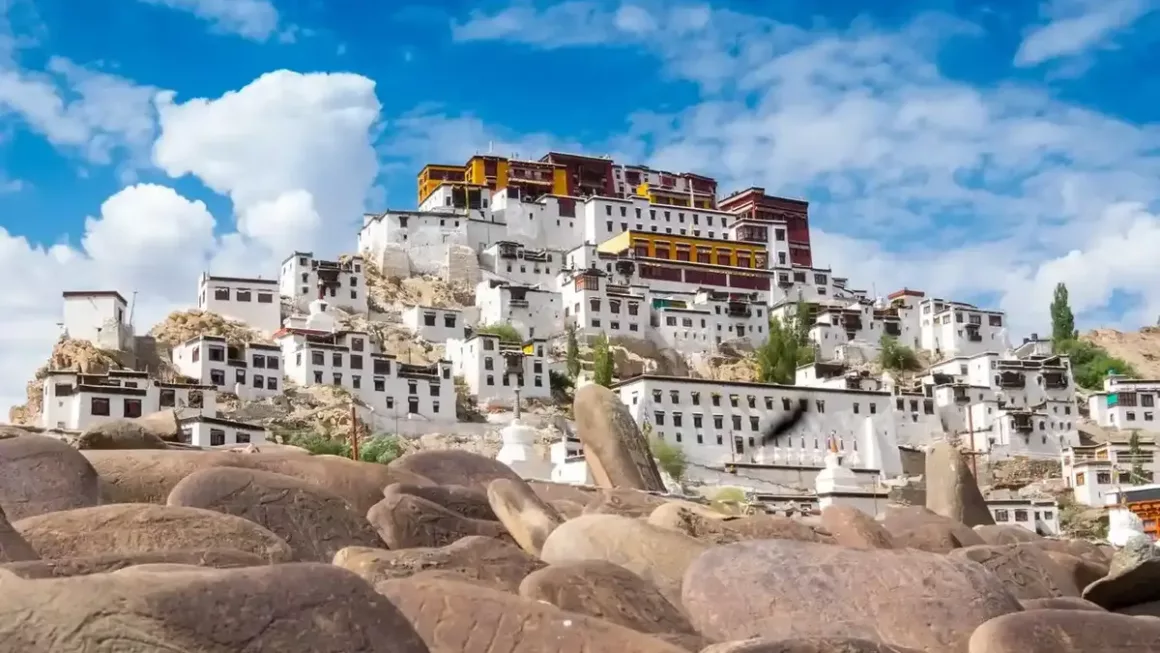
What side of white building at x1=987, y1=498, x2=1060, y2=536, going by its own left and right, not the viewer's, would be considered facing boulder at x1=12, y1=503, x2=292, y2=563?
front

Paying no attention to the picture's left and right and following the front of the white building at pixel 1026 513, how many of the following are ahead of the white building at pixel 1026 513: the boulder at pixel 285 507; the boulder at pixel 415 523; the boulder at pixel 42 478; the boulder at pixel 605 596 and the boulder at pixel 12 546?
5

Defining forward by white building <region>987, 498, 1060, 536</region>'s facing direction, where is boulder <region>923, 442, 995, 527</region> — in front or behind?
in front

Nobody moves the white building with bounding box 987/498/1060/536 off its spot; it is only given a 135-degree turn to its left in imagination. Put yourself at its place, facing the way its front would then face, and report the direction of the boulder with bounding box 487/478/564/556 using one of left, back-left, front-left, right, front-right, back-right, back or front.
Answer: back-right

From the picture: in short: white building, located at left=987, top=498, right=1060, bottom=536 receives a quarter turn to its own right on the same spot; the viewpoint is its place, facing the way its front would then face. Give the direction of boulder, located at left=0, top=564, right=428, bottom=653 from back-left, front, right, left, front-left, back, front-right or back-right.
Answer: left

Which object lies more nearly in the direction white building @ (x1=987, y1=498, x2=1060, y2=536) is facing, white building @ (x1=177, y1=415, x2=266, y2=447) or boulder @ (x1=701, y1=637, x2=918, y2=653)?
the boulder

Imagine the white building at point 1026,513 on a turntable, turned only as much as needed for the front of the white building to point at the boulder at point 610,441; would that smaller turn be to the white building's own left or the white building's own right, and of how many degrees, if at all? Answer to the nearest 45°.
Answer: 0° — it already faces it

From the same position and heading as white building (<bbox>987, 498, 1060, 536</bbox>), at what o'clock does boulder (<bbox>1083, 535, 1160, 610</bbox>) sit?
The boulder is roughly at 12 o'clock from the white building.

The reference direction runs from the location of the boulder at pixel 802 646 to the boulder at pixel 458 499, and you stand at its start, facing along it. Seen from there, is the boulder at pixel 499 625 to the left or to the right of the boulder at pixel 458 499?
left

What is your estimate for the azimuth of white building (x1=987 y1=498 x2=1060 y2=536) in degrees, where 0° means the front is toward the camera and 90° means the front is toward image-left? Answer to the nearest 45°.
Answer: approximately 0°

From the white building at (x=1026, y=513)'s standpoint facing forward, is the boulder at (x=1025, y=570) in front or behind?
in front

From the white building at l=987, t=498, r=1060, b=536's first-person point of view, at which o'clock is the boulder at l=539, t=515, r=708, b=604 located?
The boulder is roughly at 12 o'clock from the white building.

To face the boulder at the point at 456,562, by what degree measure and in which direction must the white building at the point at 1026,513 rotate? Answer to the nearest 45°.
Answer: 0° — it already faces it

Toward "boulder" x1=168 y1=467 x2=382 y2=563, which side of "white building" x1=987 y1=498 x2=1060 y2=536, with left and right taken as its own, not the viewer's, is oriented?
front
